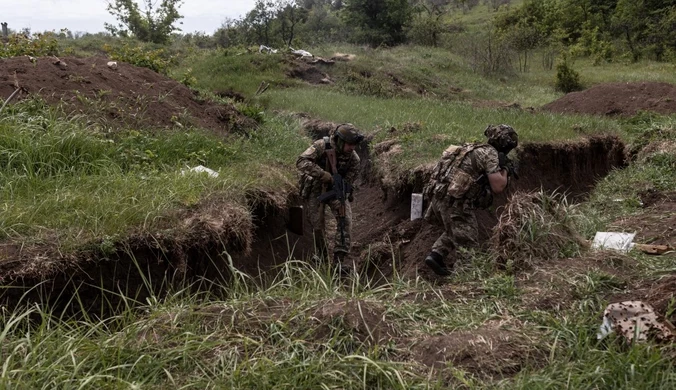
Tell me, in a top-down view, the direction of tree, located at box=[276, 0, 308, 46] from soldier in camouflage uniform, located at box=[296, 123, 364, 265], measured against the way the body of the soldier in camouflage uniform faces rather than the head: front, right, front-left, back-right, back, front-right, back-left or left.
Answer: back-left

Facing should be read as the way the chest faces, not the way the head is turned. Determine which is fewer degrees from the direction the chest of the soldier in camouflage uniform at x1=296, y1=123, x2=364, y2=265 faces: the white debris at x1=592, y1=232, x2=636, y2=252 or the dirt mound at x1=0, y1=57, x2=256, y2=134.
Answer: the white debris

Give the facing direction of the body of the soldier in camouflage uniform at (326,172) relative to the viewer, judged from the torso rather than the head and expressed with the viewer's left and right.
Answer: facing the viewer and to the right of the viewer

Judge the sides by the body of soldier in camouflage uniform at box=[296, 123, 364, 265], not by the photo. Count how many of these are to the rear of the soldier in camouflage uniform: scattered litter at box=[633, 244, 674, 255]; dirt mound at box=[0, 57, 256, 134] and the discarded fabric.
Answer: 1

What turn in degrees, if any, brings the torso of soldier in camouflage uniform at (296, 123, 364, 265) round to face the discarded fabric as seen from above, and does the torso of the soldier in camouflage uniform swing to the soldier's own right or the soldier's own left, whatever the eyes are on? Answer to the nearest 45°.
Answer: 0° — they already face it

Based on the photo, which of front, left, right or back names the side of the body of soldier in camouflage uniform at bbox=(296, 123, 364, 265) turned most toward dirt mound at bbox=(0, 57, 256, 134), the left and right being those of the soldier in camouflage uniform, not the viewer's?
back

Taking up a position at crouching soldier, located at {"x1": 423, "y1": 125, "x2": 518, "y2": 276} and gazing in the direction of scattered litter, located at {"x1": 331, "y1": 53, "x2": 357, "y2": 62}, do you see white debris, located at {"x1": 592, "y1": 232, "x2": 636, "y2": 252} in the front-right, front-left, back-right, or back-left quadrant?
back-right

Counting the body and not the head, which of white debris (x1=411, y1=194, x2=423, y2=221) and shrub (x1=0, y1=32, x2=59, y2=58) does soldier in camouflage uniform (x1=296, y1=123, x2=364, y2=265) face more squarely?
the white debris

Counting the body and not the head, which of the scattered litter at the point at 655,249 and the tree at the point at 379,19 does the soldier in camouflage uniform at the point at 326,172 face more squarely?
the scattered litter

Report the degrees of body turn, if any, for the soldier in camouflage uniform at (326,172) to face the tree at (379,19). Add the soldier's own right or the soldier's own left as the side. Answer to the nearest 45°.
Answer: approximately 135° to the soldier's own left

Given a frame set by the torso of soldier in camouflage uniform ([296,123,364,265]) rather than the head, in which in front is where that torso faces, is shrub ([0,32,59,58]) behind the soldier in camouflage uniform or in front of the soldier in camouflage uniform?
behind
